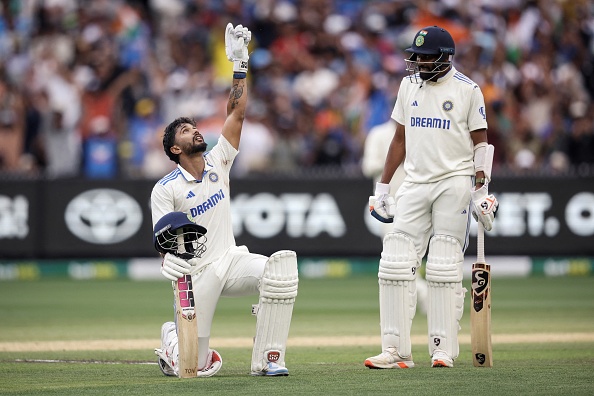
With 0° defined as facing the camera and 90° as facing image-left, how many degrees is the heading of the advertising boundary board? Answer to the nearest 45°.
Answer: approximately 0°
